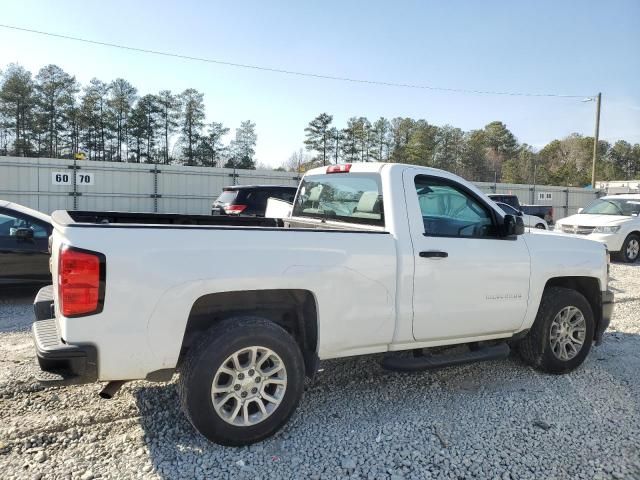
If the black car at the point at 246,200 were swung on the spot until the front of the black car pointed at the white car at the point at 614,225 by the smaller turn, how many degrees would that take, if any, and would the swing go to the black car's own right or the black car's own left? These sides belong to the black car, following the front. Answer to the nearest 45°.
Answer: approximately 45° to the black car's own right

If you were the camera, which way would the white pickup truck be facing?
facing away from the viewer and to the right of the viewer

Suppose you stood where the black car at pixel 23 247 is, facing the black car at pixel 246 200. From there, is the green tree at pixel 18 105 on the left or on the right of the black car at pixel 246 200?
left

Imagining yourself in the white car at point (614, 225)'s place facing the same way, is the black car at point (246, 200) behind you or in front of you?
in front

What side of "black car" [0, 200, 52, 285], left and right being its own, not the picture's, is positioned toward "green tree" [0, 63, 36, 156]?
left

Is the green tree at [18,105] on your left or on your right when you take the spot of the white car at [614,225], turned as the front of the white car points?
on your right

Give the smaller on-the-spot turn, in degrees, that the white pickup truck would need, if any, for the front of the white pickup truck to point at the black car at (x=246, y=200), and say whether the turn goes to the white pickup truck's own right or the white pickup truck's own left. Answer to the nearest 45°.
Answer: approximately 45° to the white pickup truck's own left

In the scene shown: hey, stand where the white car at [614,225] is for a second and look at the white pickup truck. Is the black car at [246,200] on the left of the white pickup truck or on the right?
right

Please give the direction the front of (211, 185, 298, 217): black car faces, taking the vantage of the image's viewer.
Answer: facing away from the viewer and to the right of the viewer

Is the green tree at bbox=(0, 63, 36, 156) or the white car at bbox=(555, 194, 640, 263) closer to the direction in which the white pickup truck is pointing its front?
the white car

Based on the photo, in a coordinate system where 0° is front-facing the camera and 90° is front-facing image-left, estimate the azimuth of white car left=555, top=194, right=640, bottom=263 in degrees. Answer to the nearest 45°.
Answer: approximately 45°

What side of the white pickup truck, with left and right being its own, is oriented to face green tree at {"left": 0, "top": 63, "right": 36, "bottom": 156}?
left

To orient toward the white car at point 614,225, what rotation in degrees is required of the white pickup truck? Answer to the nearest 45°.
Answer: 0° — it already faces it

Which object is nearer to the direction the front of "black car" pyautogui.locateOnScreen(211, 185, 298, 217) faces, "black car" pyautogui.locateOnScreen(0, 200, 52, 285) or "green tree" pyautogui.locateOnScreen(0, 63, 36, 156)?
the green tree

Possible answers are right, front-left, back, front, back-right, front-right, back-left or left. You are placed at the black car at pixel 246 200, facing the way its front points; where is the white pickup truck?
back-right
